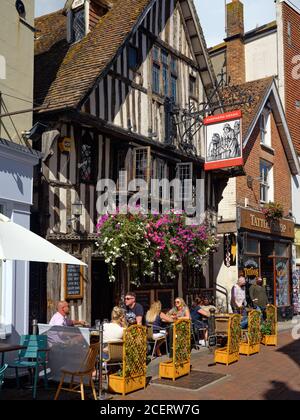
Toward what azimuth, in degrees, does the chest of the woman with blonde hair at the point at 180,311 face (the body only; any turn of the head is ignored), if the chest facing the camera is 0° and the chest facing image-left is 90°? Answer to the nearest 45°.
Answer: approximately 45°

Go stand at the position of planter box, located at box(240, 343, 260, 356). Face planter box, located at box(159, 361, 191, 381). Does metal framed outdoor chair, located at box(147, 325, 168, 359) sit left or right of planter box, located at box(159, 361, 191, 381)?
right
